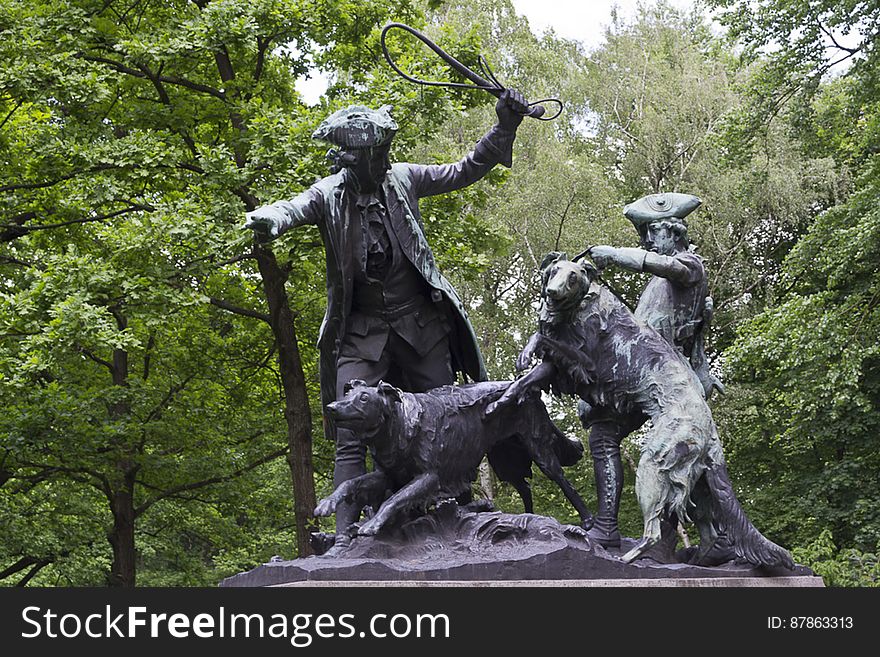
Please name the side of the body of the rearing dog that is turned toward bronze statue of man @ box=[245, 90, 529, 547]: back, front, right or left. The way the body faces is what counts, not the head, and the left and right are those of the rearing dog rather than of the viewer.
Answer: front

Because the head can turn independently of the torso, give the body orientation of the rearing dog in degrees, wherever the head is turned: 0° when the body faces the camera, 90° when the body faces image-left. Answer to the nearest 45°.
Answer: approximately 90°

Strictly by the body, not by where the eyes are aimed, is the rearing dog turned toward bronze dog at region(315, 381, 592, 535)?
yes

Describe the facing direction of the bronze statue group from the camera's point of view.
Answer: facing the viewer and to the left of the viewer
